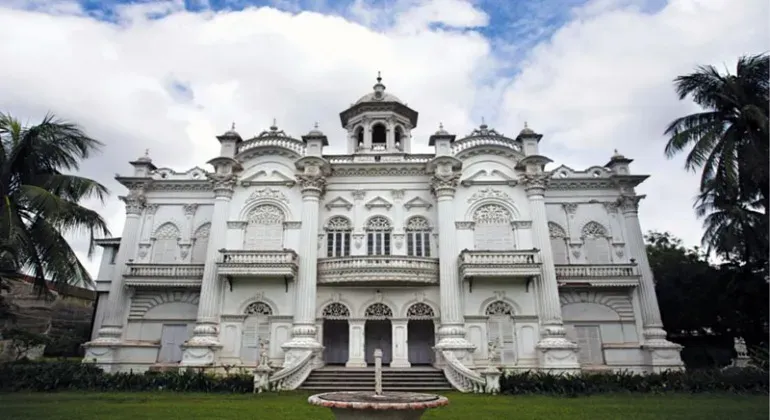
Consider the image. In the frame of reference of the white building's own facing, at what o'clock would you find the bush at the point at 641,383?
The bush is roughly at 10 o'clock from the white building.

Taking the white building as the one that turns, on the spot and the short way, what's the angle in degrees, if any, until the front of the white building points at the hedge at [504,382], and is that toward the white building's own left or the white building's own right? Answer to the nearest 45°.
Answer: approximately 45° to the white building's own left

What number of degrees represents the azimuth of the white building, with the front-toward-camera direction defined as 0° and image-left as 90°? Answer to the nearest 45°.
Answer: approximately 0°

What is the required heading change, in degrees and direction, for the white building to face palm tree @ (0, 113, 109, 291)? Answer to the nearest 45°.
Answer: approximately 45° to its right

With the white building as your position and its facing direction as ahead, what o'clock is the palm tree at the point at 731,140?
The palm tree is roughly at 10 o'clock from the white building.
